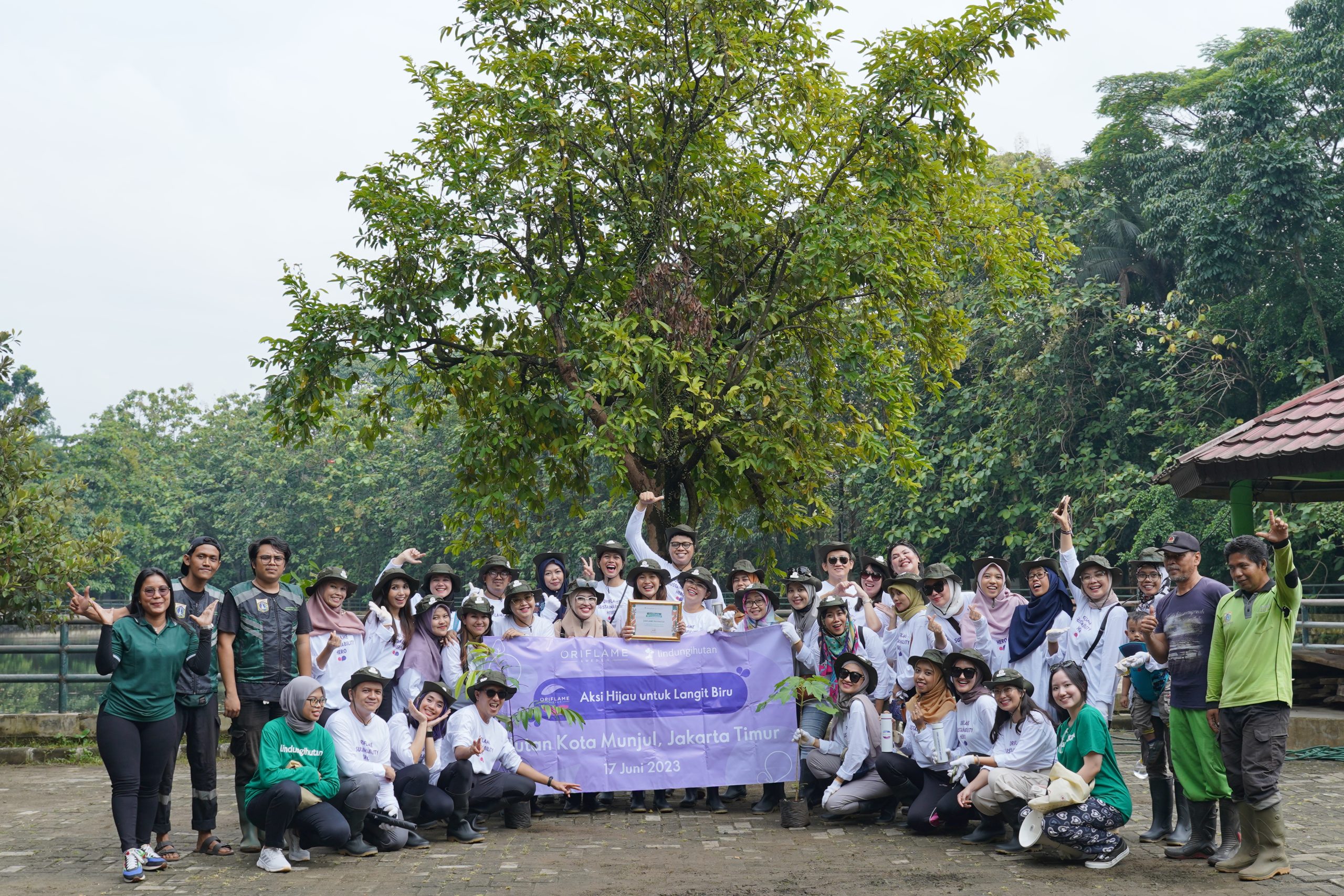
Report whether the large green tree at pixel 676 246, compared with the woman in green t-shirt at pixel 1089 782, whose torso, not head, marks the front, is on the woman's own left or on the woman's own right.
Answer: on the woman's own right

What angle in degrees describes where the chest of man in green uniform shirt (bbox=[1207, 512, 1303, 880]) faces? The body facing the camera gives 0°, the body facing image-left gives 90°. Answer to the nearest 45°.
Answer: approximately 45°

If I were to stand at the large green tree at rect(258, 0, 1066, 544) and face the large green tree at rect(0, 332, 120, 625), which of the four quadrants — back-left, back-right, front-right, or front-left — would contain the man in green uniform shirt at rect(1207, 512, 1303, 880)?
back-left

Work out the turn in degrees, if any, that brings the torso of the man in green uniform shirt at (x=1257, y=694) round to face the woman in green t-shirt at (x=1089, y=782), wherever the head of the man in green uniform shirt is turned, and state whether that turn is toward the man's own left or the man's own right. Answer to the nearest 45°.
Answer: approximately 45° to the man's own right

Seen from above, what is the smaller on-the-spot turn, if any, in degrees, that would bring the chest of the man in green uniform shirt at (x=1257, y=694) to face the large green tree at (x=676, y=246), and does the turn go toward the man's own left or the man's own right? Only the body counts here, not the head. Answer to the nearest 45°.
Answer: approximately 90° to the man's own right

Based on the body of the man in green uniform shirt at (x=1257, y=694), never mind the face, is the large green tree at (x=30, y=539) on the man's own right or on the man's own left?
on the man's own right
